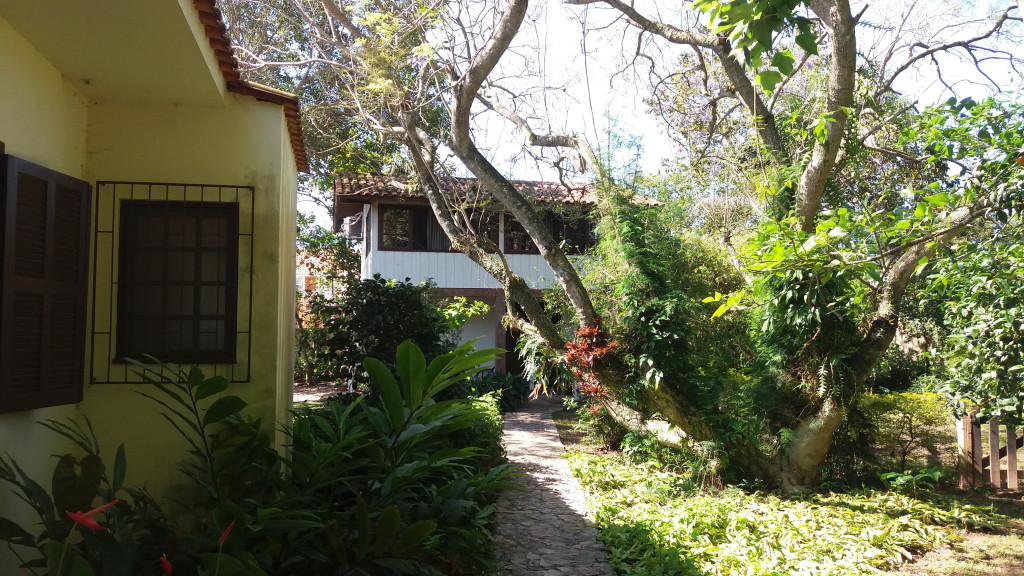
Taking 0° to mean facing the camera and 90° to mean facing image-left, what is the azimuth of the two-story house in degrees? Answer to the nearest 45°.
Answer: approximately 0°

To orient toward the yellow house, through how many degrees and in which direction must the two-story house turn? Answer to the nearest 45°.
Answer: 0° — it already faces it

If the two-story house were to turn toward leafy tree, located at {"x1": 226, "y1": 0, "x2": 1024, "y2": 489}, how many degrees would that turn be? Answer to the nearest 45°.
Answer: approximately 45° to its left

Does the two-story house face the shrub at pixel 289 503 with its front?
yes
